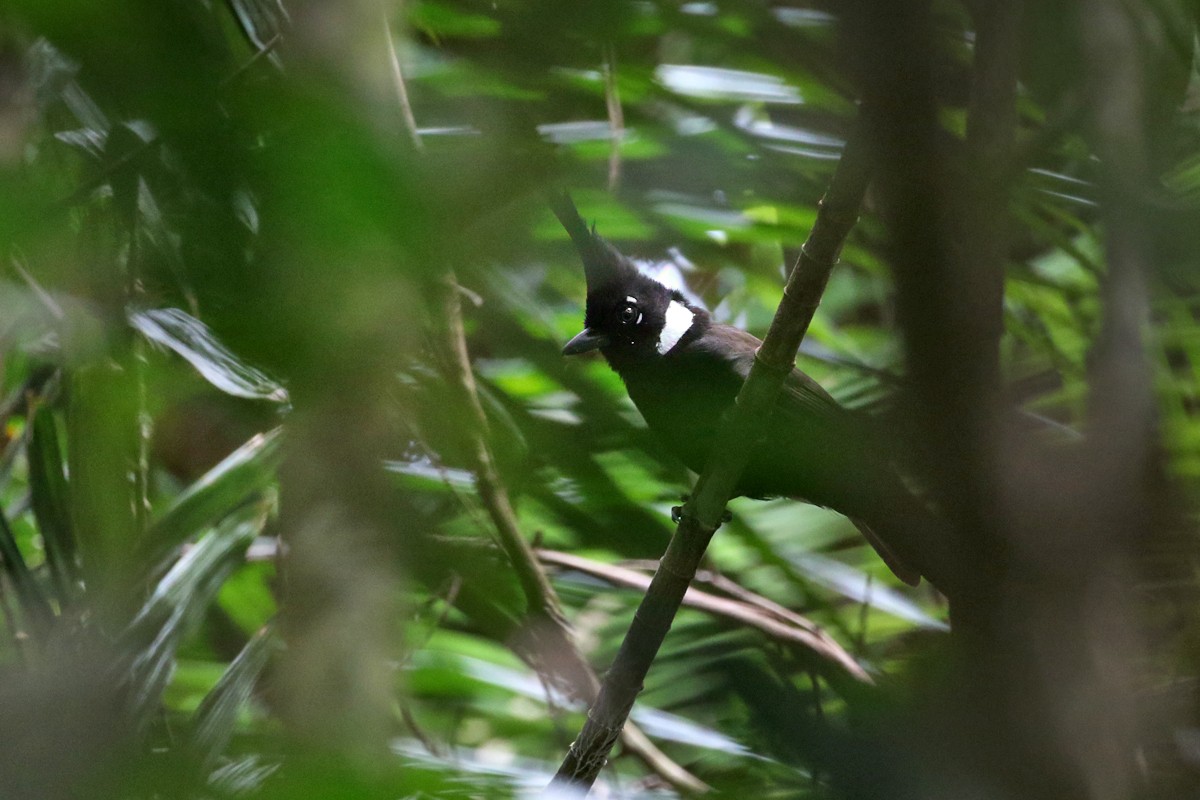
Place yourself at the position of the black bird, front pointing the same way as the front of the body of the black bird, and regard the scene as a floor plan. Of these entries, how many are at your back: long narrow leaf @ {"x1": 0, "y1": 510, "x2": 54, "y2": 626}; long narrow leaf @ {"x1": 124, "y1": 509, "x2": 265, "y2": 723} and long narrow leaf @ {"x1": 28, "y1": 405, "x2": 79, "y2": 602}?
0

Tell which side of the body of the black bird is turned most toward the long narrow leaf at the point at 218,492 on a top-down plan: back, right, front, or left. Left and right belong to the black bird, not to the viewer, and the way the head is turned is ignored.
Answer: front

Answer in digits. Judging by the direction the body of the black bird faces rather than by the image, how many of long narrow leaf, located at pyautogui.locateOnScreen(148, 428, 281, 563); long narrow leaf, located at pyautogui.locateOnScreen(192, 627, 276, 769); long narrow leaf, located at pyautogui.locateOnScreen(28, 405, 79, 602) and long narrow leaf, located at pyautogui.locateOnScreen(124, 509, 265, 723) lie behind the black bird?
0

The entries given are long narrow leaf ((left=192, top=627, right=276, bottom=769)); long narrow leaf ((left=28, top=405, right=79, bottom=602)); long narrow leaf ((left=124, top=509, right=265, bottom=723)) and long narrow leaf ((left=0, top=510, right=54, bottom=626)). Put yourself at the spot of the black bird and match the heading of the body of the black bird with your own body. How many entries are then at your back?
0

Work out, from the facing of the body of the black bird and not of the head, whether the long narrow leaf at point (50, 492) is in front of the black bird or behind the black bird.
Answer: in front

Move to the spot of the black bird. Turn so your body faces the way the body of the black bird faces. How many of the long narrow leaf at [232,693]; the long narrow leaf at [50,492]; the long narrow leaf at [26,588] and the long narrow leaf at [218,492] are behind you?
0

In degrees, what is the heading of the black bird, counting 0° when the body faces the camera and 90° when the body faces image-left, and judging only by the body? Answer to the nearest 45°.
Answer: approximately 90°

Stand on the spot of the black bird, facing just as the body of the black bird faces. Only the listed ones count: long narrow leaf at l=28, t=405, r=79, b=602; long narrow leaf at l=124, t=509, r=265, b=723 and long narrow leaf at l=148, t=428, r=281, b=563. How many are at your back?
0

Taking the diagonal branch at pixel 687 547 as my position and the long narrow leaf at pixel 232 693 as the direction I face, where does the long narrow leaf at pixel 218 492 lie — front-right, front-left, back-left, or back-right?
front-right

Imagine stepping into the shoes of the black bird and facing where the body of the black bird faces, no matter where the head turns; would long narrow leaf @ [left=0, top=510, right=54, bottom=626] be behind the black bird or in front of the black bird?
in front

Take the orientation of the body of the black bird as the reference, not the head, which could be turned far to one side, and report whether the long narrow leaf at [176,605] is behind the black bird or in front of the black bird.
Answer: in front
